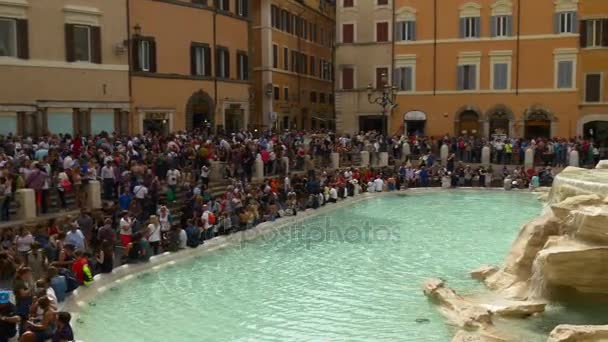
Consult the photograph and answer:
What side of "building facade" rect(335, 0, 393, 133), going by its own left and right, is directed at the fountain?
front

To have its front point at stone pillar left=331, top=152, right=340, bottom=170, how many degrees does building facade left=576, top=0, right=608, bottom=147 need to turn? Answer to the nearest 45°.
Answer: approximately 45° to its right

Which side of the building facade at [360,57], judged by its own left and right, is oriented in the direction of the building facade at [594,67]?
left

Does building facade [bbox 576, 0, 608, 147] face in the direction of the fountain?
yes

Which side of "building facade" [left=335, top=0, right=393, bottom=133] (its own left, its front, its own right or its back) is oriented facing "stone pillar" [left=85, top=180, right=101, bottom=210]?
front

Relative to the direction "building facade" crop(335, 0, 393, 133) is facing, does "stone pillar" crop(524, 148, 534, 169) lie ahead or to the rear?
ahead
